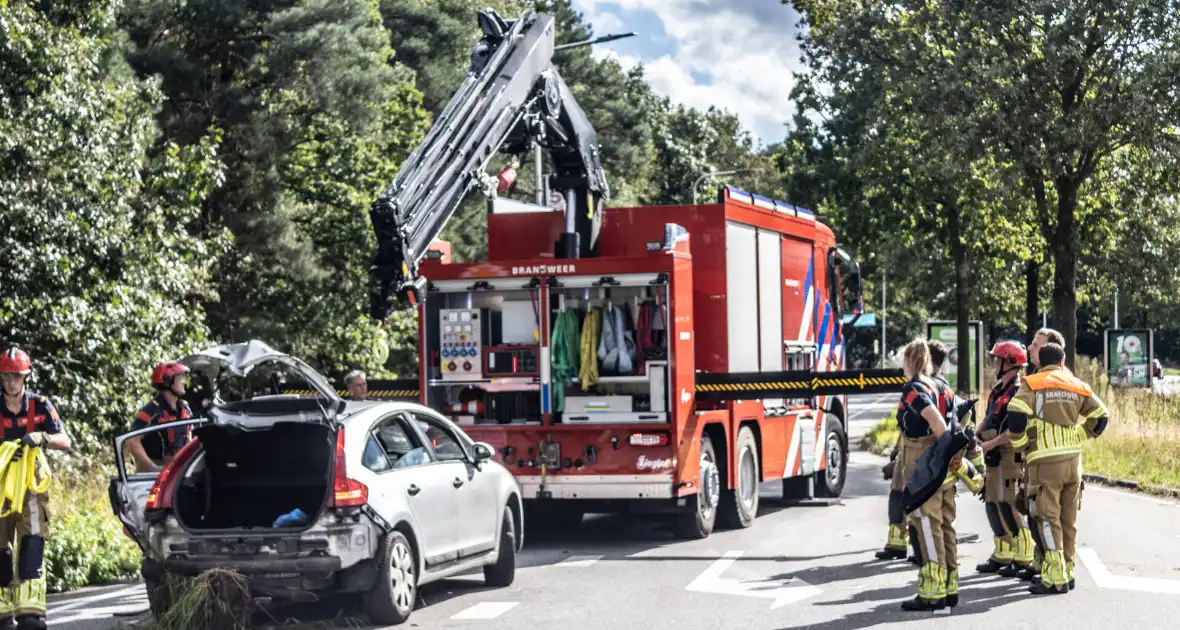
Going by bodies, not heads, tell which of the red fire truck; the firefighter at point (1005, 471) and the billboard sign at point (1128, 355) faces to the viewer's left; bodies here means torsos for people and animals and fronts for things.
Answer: the firefighter

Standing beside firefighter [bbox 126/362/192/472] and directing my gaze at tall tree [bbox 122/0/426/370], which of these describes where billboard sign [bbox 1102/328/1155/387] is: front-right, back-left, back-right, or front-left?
front-right

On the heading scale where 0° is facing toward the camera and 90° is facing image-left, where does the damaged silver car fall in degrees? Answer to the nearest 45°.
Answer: approximately 225°

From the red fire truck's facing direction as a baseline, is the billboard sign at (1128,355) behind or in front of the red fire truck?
in front

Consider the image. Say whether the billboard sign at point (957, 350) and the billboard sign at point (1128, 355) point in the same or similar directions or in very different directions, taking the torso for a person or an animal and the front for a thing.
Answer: same or similar directions

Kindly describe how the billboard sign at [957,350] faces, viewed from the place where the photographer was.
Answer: facing the viewer

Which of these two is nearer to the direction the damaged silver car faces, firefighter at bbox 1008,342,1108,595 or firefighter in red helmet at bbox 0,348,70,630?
the firefighter

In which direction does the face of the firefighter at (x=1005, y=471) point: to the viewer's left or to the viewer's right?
to the viewer's left

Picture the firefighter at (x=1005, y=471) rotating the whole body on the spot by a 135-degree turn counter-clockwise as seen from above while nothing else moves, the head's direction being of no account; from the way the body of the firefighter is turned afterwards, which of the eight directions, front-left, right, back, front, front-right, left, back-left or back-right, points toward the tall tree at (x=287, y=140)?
back

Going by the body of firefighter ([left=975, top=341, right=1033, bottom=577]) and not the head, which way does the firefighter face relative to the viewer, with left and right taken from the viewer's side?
facing to the left of the viewer

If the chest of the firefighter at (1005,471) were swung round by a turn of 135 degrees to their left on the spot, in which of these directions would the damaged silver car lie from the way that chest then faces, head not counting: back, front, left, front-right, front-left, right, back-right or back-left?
right

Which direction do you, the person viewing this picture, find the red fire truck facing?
facing away from the viewer and to the right of the viewer

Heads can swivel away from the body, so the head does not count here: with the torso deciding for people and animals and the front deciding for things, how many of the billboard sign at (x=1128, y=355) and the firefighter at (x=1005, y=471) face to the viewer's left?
1

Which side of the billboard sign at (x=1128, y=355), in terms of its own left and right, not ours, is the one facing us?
front

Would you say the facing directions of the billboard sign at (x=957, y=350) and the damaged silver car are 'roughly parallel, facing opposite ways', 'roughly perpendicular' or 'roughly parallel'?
roughly parallel, facing opposite ways

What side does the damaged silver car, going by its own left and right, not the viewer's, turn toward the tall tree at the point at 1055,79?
front
